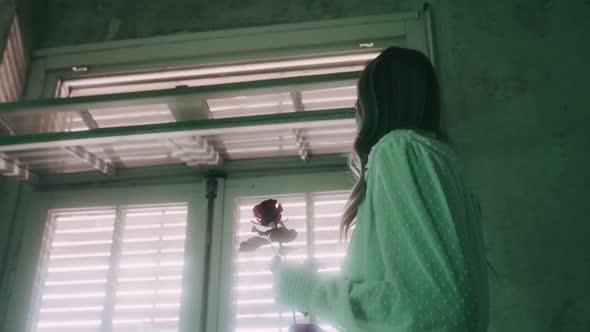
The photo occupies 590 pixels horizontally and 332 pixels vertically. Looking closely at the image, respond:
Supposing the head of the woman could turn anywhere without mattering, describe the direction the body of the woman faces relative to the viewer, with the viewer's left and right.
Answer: facing away from the viewer and to the left of the viewer

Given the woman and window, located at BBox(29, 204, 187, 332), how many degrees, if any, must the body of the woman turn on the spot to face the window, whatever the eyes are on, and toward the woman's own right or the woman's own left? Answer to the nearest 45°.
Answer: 0° — they already face it

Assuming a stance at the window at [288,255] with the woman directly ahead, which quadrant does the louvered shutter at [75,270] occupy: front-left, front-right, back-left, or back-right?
back-right

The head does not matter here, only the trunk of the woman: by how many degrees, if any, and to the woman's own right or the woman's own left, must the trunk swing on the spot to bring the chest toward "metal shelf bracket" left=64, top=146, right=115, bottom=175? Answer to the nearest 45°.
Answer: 0° — they already face it

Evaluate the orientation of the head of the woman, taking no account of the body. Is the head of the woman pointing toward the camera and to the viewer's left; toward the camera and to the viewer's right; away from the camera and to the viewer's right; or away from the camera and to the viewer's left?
away from the camera and to the viewer's left

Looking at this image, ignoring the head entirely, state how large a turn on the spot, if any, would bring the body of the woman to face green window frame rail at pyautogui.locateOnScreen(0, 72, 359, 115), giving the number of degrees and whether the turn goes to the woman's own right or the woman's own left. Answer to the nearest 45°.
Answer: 0° — they already face it

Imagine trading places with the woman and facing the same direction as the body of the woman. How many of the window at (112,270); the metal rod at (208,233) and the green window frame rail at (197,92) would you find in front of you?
3

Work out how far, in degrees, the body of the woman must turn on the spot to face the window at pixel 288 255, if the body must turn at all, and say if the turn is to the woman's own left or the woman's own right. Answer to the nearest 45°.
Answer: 0° — they already face it
